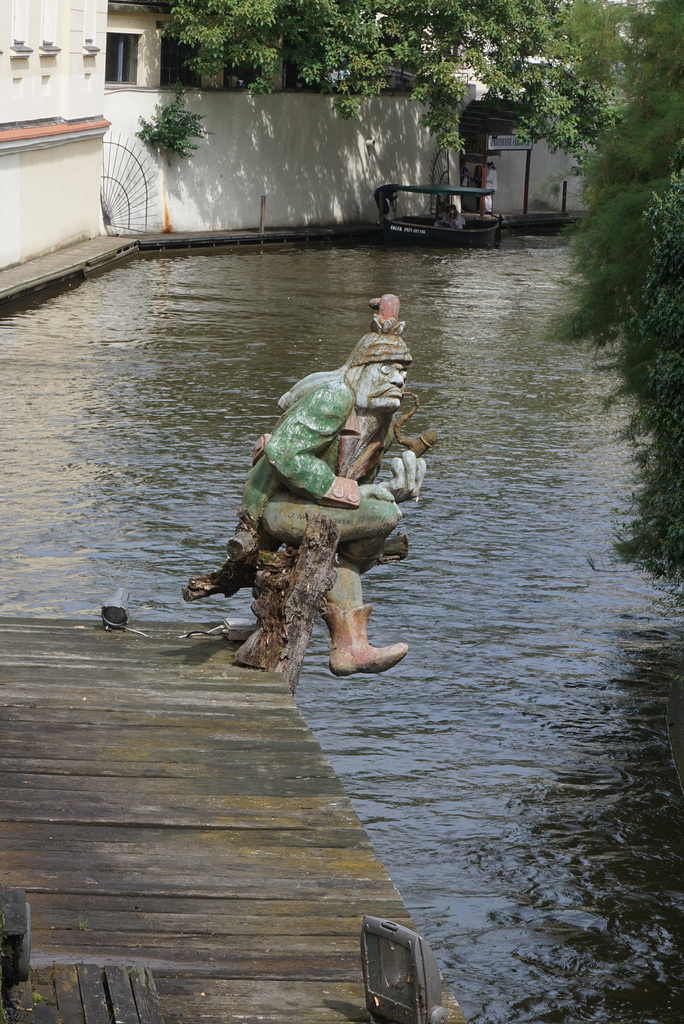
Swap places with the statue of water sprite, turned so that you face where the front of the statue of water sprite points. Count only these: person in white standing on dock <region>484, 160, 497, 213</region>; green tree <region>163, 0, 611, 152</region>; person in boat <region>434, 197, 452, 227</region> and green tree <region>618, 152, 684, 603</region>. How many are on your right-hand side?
0

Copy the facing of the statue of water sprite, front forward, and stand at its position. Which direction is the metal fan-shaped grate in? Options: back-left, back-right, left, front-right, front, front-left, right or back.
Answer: left

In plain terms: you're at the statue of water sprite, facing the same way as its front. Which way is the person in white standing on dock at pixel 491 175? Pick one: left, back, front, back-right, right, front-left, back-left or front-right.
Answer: left

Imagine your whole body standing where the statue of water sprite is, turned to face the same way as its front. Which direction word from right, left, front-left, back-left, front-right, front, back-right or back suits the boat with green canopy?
left

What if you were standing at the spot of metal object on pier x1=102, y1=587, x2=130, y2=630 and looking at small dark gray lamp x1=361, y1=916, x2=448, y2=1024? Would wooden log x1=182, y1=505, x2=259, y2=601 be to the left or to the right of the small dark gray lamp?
left

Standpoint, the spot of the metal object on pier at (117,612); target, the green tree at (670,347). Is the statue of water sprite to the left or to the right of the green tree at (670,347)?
right

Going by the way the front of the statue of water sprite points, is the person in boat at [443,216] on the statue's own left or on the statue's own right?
on the statue's own left

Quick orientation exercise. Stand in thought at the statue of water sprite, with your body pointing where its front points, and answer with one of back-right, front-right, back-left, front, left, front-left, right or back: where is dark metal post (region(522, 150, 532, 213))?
left

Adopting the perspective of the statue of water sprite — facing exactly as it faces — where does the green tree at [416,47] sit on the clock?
The green tree is roughly at 9 o'clock from the statue of water sprite.

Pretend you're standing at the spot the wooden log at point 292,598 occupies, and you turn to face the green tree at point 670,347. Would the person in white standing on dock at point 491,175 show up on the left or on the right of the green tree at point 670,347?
left

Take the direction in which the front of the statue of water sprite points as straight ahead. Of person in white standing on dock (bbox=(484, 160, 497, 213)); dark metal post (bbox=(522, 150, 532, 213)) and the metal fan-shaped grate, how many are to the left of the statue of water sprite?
3

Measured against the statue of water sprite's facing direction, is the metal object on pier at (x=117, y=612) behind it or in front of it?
behind

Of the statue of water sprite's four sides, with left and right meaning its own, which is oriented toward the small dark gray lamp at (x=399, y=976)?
right

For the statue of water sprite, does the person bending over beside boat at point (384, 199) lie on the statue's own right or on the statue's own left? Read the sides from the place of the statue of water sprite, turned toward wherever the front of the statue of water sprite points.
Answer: on the statue's own left

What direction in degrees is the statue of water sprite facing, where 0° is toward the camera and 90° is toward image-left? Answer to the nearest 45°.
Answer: approximately 270°
